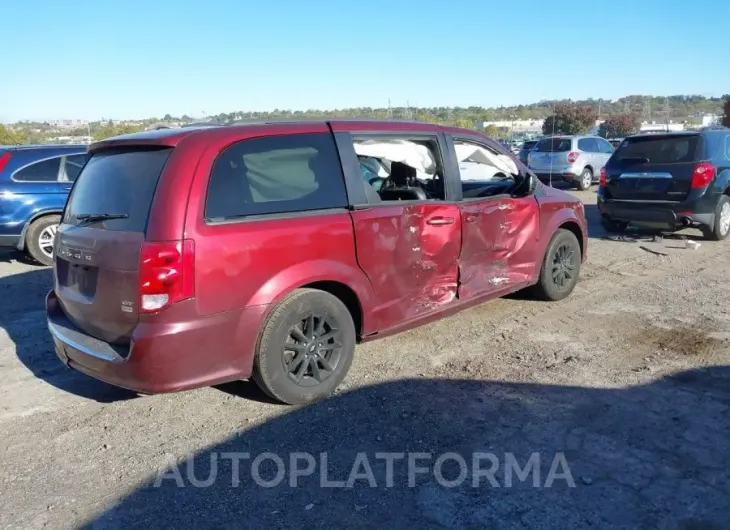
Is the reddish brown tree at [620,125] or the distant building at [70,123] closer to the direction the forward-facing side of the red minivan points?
the reddish brown tree

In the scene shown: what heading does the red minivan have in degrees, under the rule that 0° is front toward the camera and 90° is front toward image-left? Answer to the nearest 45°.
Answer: approximately 225°

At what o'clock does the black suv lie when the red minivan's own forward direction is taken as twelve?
The black suv is roughly at 12 o'clock from the red minivan.

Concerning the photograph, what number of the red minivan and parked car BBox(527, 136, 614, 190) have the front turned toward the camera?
0

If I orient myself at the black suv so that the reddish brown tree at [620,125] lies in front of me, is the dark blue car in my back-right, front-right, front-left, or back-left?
back-left

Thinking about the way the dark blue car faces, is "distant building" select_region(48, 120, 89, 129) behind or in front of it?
in front

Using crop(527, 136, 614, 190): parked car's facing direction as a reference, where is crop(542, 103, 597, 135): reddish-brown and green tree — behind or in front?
in front

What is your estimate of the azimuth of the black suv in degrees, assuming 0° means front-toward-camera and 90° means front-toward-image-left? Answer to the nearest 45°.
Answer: approximately 225°

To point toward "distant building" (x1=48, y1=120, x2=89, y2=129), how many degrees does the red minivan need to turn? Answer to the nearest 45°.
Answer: approximately 45° to its left

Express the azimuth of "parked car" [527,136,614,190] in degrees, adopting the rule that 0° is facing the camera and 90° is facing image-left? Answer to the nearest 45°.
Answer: approximately 225°

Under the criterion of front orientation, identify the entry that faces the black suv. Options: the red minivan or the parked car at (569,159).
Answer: the red minivan
